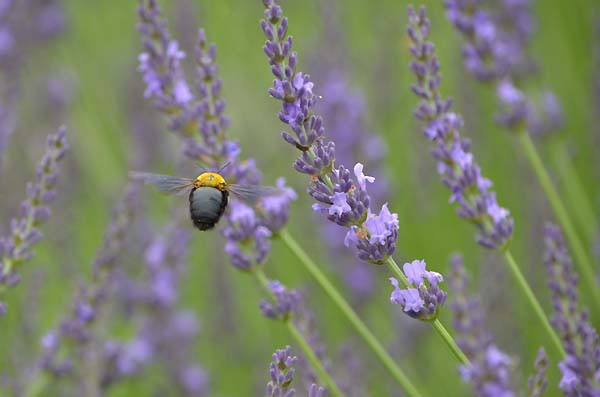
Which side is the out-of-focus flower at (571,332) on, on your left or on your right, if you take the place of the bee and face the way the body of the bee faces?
on your right

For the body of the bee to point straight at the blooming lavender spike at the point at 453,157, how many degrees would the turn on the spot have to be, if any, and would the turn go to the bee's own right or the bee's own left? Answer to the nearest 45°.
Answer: approximately 90° to the bee's own right

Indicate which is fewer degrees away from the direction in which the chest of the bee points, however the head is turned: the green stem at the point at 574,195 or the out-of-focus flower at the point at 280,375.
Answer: the green stem

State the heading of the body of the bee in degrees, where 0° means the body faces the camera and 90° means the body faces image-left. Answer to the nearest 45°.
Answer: approximately 180°

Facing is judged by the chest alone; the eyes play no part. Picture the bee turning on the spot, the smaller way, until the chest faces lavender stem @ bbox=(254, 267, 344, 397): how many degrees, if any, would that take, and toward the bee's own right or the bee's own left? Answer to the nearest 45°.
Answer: approximately 135° to the bee's own right

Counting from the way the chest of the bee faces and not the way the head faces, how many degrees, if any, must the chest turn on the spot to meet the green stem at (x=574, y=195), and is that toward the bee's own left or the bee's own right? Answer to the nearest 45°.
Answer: approximately 45° to the bee's own right

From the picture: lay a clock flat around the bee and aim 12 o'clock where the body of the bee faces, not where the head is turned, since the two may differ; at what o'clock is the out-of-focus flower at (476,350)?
The out-of-focus flower is roughly at 4 o'clock from the bee.

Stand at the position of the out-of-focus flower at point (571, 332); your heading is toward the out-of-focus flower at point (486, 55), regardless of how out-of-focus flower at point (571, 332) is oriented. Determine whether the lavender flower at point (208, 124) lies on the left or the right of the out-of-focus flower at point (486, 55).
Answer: left
